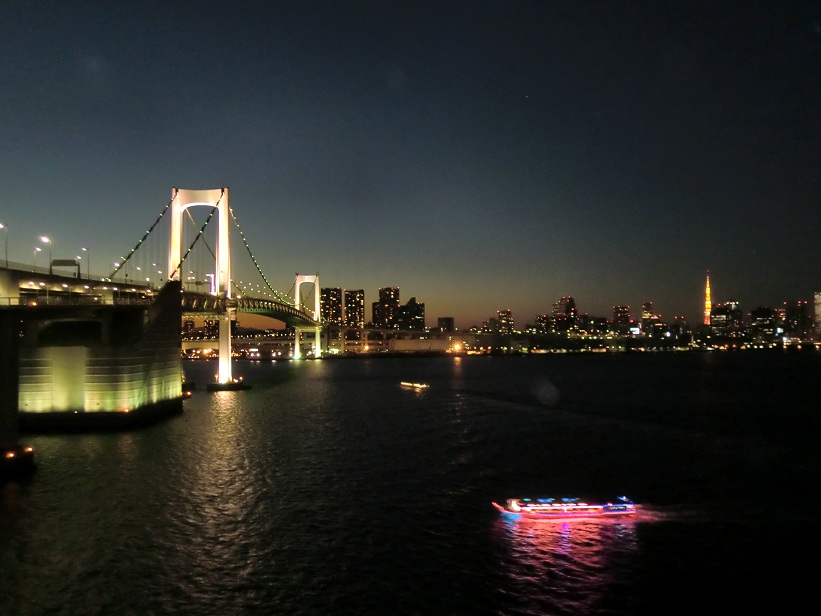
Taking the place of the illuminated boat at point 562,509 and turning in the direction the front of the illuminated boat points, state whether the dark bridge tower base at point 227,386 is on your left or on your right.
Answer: on your right

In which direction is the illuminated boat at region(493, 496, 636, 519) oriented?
to the viewer's left
